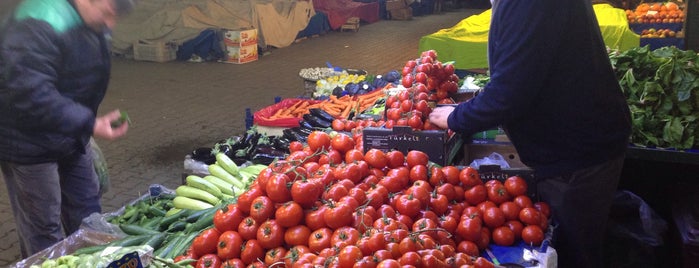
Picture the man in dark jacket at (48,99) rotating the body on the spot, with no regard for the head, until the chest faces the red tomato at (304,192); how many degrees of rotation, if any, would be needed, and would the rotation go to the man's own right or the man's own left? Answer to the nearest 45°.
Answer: approximately 45° to the man's own right

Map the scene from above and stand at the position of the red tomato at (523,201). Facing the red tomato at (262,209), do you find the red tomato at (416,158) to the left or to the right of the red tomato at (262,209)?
right

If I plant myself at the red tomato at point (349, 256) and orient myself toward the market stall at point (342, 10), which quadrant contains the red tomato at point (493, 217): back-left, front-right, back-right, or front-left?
front-right

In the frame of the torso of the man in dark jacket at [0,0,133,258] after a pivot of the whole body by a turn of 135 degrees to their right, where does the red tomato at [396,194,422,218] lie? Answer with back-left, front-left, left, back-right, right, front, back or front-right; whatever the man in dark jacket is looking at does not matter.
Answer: left

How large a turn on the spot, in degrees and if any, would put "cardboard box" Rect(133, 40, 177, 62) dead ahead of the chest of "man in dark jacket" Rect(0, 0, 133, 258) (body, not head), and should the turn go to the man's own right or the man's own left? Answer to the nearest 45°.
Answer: approximately 90° to the man's own left

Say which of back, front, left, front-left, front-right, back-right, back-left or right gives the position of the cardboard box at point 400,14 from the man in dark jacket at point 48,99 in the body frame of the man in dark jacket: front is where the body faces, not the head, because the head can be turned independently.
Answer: front-left

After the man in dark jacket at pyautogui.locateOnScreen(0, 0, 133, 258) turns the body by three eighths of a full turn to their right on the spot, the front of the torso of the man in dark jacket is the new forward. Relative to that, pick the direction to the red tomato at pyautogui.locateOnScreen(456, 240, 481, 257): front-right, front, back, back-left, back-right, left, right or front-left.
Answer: left

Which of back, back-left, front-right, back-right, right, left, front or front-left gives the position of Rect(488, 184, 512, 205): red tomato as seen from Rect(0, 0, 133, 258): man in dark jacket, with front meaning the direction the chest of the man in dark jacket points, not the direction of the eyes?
front-right

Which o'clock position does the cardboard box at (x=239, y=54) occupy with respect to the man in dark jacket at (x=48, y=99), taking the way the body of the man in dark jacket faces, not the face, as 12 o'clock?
The cardboard box is roughly at 10 o'clock from the man in dark jacket.

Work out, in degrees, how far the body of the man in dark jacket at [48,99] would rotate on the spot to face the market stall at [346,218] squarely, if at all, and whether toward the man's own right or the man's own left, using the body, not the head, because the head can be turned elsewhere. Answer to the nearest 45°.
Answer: approximately 45° to the man's own right

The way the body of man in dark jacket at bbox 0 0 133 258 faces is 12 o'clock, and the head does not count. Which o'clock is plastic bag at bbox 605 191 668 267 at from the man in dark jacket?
The plastic bag is roughly at 1 o'clock from the man in dark jacket.

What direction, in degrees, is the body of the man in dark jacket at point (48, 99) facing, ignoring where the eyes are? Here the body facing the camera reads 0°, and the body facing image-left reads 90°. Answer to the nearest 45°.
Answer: approximately 270°

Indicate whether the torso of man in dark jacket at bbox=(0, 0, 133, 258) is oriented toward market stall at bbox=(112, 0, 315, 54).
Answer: no
